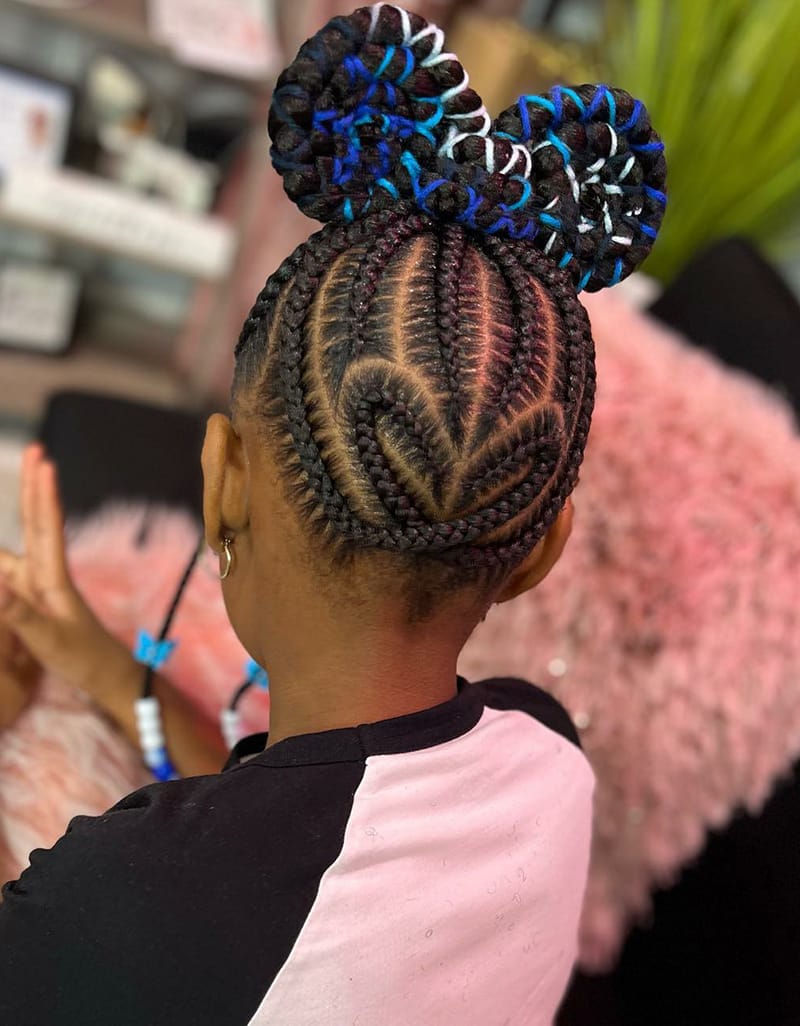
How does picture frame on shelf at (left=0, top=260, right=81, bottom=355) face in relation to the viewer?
toward the camera

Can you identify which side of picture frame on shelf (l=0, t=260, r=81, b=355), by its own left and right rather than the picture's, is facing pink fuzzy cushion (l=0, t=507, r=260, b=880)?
front
